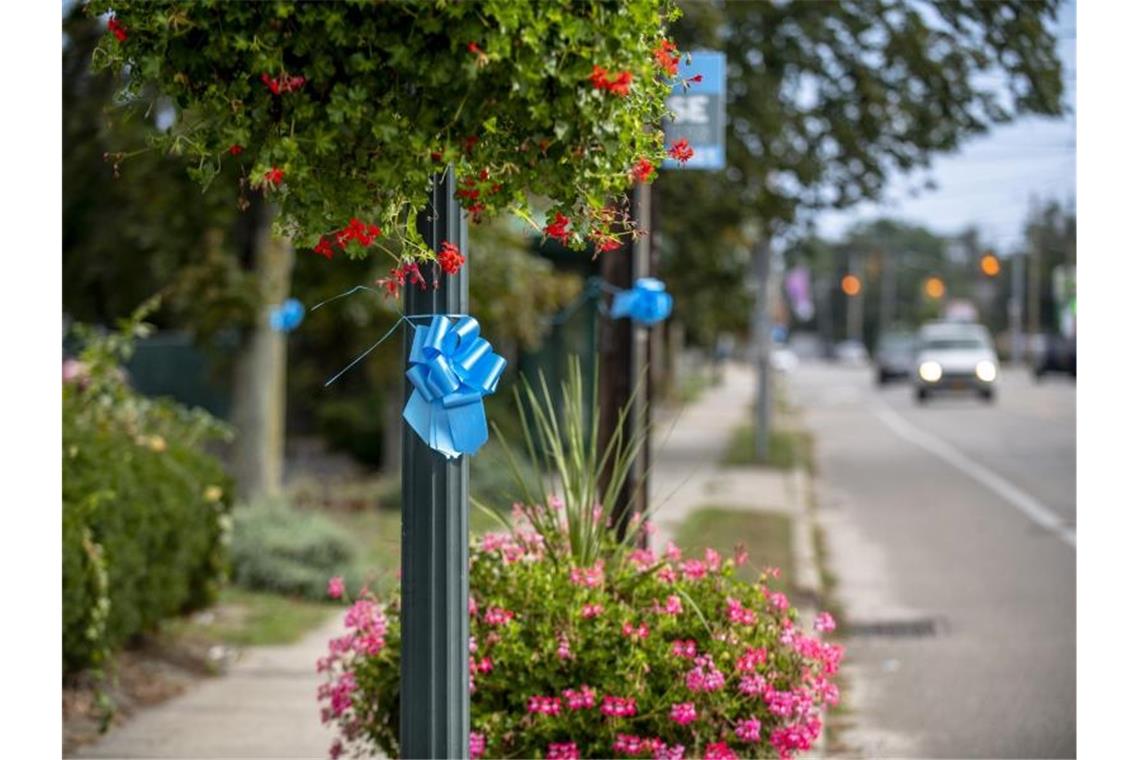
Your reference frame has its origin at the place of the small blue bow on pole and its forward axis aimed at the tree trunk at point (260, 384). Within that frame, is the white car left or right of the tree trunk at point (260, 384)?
right

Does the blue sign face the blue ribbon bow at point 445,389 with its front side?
yes

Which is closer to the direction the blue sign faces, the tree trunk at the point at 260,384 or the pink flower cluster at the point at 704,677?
the pink flower cluster

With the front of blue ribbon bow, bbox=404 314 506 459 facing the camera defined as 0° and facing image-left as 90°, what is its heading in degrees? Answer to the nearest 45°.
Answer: approximately 0°

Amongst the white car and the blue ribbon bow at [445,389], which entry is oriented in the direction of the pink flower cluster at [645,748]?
the white car

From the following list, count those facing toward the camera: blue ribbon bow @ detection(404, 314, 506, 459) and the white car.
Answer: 2

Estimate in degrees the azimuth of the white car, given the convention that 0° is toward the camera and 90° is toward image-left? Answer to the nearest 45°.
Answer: approximately 0°

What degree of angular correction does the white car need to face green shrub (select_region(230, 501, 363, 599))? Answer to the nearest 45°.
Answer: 0° — it already faces it

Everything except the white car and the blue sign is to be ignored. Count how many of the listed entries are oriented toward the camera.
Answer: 2

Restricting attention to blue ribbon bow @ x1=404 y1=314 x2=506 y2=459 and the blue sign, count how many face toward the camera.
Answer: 2
